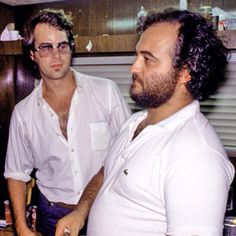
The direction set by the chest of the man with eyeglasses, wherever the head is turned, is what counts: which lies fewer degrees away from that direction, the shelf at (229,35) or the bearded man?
the bearded man

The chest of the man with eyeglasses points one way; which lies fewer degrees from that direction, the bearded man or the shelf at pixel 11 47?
the bearded man

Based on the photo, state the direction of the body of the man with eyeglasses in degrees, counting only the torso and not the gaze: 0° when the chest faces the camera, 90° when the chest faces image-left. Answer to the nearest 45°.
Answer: approximately 0°

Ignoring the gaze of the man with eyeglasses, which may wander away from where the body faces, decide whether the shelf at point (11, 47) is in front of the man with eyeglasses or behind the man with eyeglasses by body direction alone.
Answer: behind

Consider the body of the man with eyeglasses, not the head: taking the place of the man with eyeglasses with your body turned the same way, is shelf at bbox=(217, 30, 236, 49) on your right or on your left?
on your left

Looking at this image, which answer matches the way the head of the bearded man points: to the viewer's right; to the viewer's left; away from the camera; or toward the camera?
to the viewer's left
